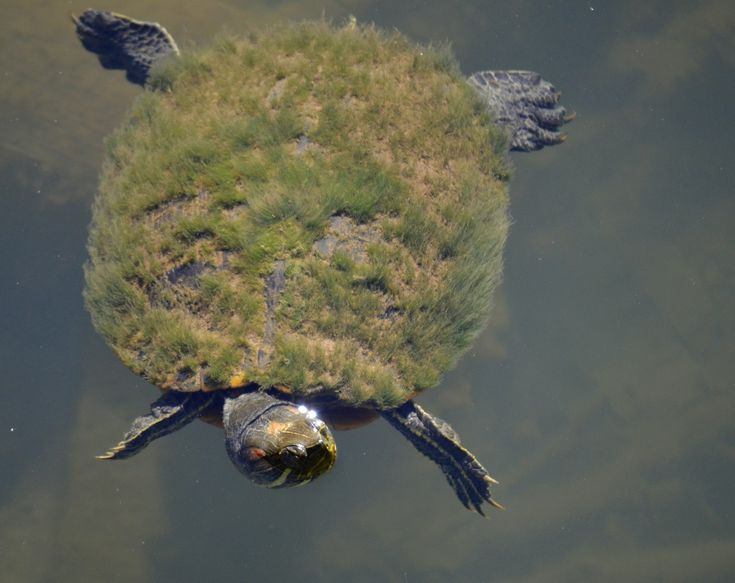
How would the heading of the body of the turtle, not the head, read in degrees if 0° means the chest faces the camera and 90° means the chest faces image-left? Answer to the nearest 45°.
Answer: approximately 0°
